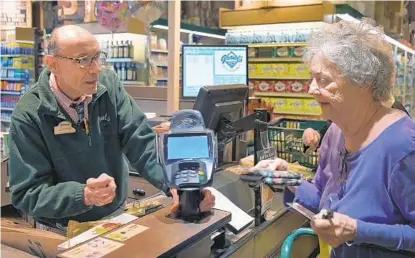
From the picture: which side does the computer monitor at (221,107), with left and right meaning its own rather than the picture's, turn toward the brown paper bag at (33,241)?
left

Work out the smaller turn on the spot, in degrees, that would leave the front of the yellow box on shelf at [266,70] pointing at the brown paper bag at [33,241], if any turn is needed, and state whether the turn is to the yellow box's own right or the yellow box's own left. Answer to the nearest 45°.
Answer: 0° — it already faces it

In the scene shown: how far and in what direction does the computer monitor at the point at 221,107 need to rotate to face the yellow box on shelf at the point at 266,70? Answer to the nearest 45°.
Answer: approximately 45° to its right

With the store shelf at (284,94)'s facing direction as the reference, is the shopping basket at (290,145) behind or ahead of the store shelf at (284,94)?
ahead

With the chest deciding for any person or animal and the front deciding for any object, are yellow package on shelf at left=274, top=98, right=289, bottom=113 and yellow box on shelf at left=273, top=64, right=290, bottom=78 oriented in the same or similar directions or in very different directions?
same or similar directions

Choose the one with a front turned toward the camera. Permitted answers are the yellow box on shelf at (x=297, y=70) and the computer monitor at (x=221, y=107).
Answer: the yellow box on shelf

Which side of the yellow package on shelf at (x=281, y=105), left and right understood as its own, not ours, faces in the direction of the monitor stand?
front

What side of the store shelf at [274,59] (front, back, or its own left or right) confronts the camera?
front

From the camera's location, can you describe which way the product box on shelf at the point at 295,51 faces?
facing the viewer

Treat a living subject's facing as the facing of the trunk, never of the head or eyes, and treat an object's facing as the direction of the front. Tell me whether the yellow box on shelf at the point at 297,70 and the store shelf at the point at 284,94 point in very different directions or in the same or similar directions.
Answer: same or similar directions

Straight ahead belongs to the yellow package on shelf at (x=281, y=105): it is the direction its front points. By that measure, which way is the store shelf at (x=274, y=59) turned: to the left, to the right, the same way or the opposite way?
the same way

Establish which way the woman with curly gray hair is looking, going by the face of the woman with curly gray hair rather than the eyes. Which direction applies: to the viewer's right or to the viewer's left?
to the viewer's left

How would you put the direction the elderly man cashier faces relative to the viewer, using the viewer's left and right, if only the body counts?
facing the viewer and to the right of the viewer

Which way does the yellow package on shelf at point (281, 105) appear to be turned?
toward the camera
